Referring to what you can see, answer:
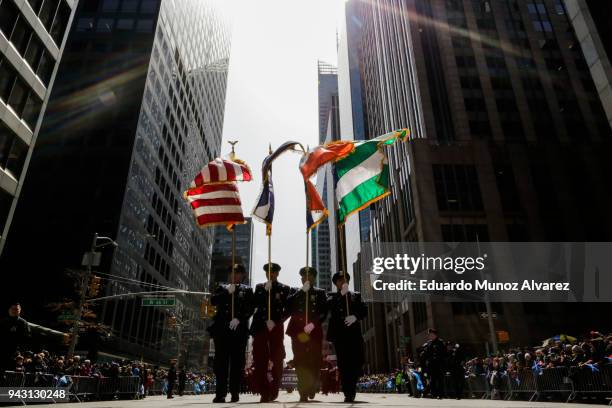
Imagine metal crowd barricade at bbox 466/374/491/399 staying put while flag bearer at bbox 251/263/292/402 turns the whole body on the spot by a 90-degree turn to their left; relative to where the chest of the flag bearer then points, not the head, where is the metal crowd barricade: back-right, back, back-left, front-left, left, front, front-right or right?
front-left

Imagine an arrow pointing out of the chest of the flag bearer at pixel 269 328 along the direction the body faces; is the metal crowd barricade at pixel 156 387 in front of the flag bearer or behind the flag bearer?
behind

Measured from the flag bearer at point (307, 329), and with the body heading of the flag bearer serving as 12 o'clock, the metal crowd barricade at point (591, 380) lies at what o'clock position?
The metal crowd barricade is roughly at 8 o'clock from the flag bearer.

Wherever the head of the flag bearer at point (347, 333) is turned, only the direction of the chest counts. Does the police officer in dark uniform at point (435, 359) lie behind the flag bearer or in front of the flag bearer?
behind

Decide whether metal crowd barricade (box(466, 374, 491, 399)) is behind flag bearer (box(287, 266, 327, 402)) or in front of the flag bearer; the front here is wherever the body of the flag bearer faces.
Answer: behind

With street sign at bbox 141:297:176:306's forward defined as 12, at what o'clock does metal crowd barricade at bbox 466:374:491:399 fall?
The metal crowd barricade is roughly at 10 o'clock from the street sign.

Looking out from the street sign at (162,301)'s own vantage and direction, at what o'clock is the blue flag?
The blue flag is roughly at 12 o'clock from the street sign.

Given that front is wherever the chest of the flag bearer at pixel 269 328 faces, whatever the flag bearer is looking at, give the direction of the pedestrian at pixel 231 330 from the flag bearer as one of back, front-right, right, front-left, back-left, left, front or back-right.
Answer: right

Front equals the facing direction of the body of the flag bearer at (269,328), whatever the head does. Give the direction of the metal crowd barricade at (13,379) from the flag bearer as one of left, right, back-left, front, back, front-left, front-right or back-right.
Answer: back-right

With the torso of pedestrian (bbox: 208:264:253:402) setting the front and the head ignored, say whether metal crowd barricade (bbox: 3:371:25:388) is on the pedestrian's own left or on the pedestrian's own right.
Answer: on the pedestrian's own right

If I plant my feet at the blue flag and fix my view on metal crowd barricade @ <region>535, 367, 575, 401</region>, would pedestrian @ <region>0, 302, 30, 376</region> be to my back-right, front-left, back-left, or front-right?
back-left
